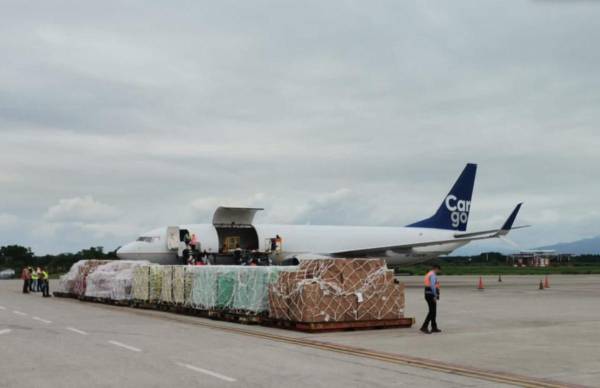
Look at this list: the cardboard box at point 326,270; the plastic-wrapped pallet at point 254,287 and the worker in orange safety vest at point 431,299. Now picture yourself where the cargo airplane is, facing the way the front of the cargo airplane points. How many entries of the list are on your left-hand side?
3

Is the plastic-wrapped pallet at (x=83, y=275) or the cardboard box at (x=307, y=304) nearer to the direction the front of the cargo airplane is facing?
the plastic-wrapped pallet

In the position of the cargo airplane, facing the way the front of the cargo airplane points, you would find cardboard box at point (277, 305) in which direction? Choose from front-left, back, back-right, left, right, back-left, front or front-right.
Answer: left

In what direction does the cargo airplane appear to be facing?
to the viewer's left

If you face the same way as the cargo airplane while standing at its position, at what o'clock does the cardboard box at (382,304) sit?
The cardboard box is roughly at 9 o'clock from the cargo airplane.

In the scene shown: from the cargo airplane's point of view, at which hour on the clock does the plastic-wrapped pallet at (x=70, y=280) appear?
The plastic-wrapped pallet is roughly at 11 o'clock from the cargo airplane.

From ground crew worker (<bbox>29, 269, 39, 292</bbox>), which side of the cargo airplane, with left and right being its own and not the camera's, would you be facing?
front

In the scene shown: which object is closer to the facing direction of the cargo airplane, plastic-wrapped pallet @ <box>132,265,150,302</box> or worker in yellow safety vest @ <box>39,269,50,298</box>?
the worker in yellow safety vest

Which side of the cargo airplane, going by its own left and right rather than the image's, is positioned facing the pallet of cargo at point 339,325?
left

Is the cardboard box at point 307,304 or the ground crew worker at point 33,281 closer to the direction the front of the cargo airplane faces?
the ground crew worker

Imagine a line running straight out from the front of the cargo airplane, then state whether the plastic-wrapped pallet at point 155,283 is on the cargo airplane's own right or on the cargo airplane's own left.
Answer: on the cargo airplane's own left

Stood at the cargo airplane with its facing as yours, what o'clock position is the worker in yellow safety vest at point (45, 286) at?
The worker in yellow safety vest is roughly at 11 o'clock from the cargo airplane.

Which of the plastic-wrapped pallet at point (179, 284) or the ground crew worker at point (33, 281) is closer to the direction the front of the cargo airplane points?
the ground crew worker

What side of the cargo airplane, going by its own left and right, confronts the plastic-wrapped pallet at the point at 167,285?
left

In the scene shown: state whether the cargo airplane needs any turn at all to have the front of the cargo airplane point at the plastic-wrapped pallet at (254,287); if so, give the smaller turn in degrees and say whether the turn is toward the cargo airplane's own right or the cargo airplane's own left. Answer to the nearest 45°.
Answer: approximately 90° to the cargo airplane's own left

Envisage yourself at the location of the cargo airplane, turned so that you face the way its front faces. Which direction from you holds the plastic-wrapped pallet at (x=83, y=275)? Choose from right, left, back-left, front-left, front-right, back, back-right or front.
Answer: front-left
